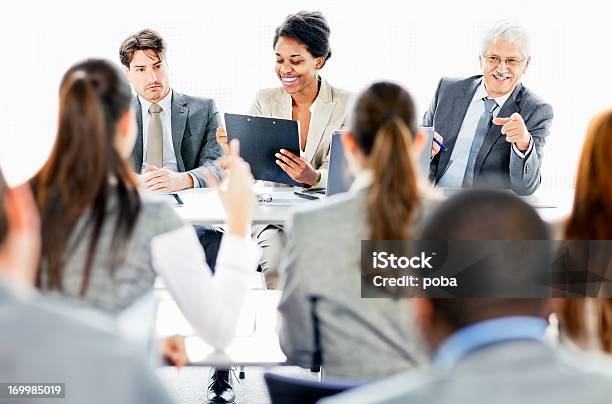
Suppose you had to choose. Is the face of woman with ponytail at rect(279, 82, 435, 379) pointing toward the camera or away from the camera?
away from the camera

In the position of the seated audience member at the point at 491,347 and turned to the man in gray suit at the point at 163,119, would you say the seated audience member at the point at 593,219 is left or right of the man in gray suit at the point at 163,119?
right

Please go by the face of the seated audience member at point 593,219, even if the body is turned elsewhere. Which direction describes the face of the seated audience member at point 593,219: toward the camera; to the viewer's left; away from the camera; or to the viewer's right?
away from the camera

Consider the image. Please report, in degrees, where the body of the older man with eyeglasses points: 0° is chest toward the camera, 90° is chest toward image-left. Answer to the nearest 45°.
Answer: approximately 0°

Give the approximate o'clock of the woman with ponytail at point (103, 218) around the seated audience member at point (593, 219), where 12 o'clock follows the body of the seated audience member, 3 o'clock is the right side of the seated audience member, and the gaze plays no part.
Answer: The woman with ponytail is roughly at 8 o'clock from the seated audience member.

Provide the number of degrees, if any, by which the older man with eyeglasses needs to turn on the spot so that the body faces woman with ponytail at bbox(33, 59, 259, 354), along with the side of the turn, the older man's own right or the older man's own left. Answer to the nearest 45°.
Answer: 0° — they already face them

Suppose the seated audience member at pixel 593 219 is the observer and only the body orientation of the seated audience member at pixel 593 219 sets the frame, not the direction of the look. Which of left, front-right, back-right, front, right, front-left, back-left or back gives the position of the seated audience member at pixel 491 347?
back

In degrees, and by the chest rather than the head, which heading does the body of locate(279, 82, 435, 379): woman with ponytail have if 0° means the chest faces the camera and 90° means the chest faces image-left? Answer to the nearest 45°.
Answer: approximately 180°

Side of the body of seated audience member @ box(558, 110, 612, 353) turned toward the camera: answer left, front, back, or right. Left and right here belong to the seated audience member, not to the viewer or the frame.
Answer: back

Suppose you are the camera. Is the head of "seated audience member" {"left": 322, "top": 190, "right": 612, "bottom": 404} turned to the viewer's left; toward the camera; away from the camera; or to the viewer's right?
away from the camera
